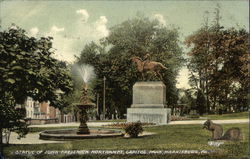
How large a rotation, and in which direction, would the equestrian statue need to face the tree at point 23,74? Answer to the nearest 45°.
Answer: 0° — it already faces it

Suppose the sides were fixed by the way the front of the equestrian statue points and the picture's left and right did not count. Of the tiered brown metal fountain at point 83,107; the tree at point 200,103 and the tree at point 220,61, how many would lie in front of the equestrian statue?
1

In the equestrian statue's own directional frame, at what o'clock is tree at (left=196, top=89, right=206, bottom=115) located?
The tree is roughly at 5 o'clock from the equestrian statue.

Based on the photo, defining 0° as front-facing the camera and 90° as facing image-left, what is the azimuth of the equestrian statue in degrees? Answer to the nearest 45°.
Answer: approximately 90°
